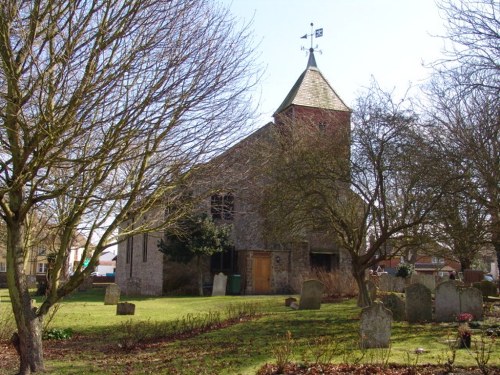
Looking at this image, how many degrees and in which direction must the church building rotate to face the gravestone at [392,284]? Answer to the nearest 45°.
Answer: approximately 45° to its left

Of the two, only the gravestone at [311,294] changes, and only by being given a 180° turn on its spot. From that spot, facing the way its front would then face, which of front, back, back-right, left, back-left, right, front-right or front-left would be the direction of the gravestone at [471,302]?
back-right

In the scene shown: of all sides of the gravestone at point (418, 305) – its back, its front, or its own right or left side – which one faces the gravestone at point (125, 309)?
right

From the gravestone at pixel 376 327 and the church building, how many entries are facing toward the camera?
2

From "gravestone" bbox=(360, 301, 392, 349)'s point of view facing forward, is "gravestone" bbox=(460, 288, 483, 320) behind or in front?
behind

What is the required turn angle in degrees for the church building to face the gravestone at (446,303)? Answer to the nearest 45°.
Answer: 0° — it already faces it

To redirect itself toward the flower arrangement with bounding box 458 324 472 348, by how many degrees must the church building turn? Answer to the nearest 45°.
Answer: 0° — it already faces it

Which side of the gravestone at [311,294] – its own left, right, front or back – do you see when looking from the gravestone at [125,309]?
right

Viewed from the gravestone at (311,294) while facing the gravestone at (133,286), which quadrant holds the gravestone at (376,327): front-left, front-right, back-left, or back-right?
back-left

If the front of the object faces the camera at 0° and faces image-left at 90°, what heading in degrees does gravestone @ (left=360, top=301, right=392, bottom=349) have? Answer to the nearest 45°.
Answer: approximately 0°
